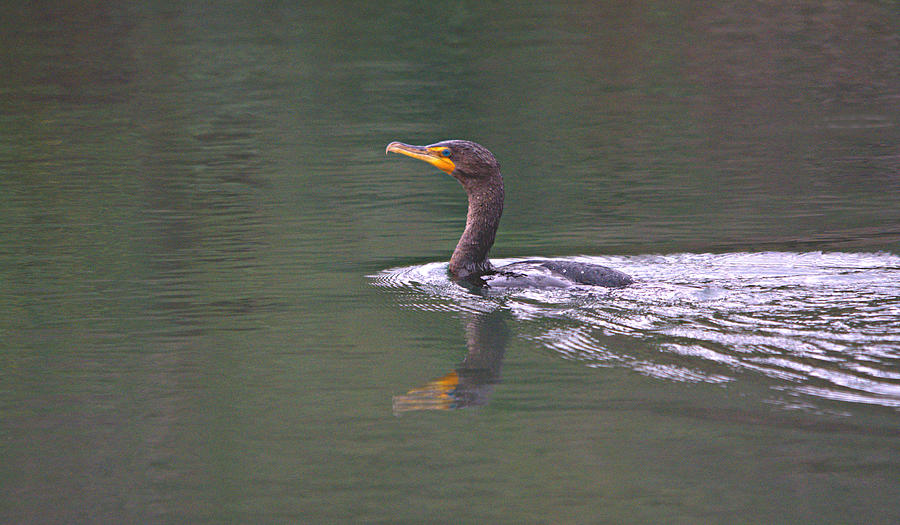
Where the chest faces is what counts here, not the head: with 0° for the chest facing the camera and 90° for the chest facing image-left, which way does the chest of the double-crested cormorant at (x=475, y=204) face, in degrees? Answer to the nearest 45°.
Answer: approximately 90°
